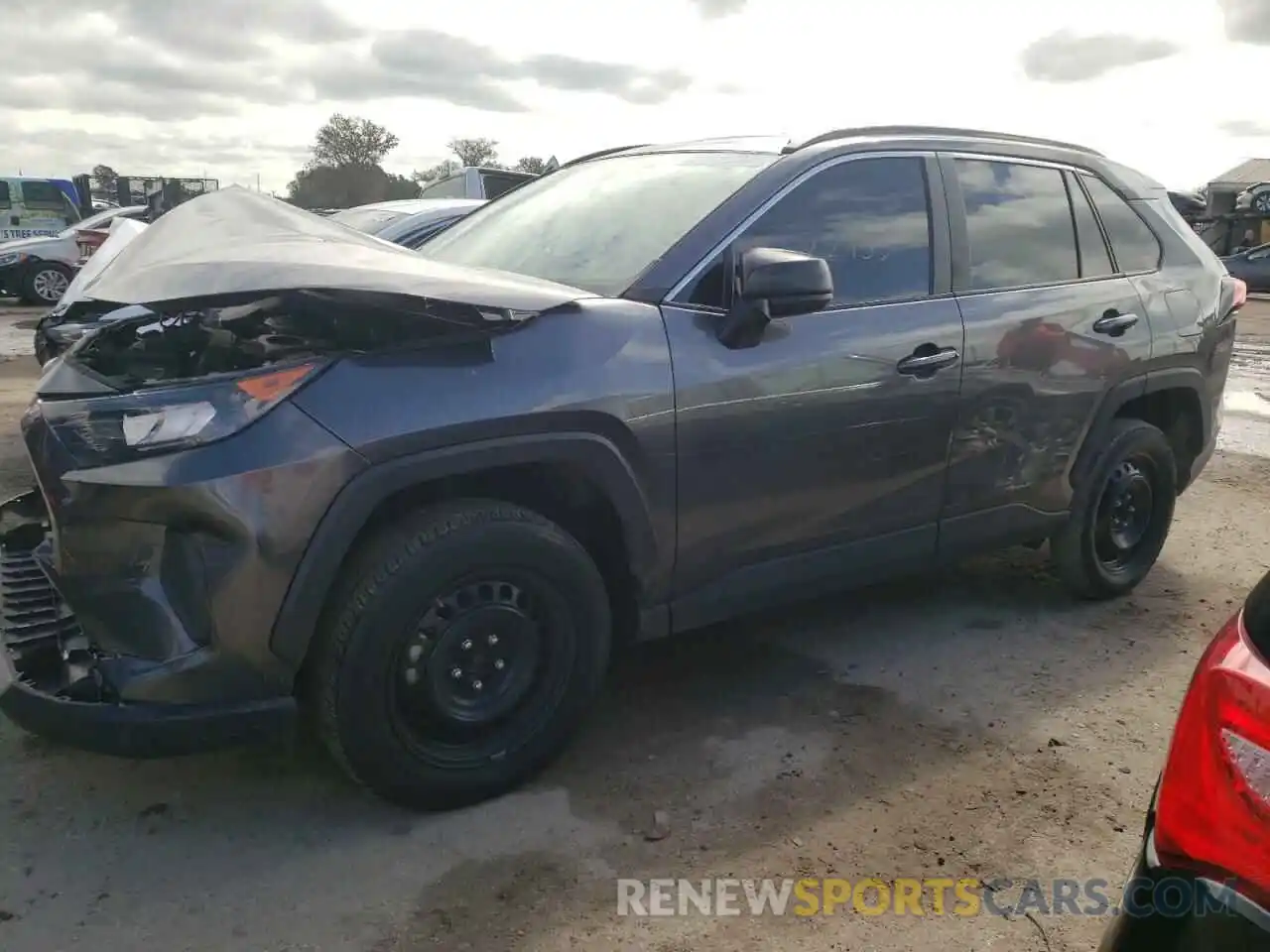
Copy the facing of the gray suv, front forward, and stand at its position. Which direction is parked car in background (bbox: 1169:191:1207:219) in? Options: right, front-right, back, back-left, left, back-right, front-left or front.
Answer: back

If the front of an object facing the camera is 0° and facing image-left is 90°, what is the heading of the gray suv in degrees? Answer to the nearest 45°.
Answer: approximately 45°

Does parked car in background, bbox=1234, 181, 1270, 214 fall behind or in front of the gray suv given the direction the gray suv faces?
behind

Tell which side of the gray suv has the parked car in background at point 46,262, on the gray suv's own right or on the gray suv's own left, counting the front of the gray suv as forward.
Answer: on the gray suv's own right

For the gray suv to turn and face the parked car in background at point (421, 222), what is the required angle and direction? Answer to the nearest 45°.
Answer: approximately 135° to its right

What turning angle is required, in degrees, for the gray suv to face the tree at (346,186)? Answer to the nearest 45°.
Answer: approximately 135° to its right

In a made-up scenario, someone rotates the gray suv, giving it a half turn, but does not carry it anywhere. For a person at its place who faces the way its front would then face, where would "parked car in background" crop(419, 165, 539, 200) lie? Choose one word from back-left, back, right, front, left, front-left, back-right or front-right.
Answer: front-left

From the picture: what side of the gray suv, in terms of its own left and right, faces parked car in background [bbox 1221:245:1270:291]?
back

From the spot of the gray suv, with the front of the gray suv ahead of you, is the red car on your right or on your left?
on your left

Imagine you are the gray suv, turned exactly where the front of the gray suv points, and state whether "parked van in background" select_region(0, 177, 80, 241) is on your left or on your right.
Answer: on your right
